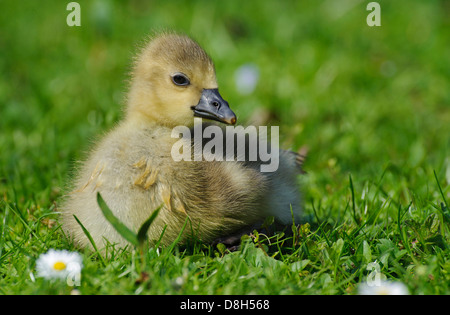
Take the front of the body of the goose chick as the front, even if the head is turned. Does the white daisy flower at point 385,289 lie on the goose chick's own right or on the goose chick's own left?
on the goose chick's own left

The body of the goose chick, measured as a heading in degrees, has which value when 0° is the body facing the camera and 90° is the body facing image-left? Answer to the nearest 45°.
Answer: approximately 45°
